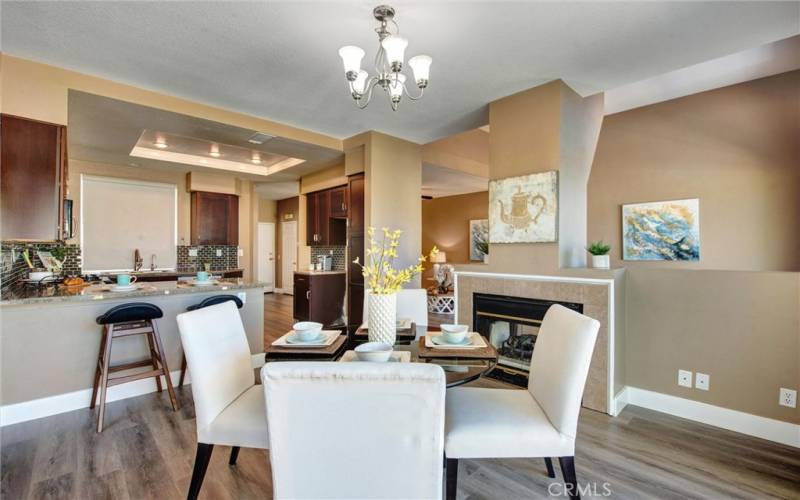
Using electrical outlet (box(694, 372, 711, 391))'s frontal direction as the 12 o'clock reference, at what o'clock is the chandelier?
The chandelier is roughly at 1 o'clock from the electrical outlet.

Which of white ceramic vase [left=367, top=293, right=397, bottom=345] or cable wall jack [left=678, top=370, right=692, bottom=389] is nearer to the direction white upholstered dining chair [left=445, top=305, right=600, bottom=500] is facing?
the white ceramic vase

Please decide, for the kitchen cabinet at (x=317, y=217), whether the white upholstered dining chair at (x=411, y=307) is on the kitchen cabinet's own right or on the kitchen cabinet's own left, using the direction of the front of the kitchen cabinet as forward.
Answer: on the kitchen cabinet's own left

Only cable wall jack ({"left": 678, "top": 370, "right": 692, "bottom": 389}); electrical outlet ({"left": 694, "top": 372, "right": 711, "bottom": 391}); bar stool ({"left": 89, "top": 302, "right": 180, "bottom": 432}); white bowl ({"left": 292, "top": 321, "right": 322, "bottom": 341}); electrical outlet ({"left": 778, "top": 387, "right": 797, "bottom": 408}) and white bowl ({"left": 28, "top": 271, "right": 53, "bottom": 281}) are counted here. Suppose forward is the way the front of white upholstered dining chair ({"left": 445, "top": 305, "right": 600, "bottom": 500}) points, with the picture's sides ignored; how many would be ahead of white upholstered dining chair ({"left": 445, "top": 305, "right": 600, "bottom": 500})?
3

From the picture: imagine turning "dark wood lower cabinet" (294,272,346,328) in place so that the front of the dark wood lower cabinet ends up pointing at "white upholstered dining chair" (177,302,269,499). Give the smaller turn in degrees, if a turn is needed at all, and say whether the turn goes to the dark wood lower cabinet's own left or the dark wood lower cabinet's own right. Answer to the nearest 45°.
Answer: approximately 45° to the dark wood lower cabinet's own left

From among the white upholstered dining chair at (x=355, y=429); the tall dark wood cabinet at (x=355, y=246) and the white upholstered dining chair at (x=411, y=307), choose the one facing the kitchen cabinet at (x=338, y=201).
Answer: the white upholstered dining chair at (x=355, y=429)
